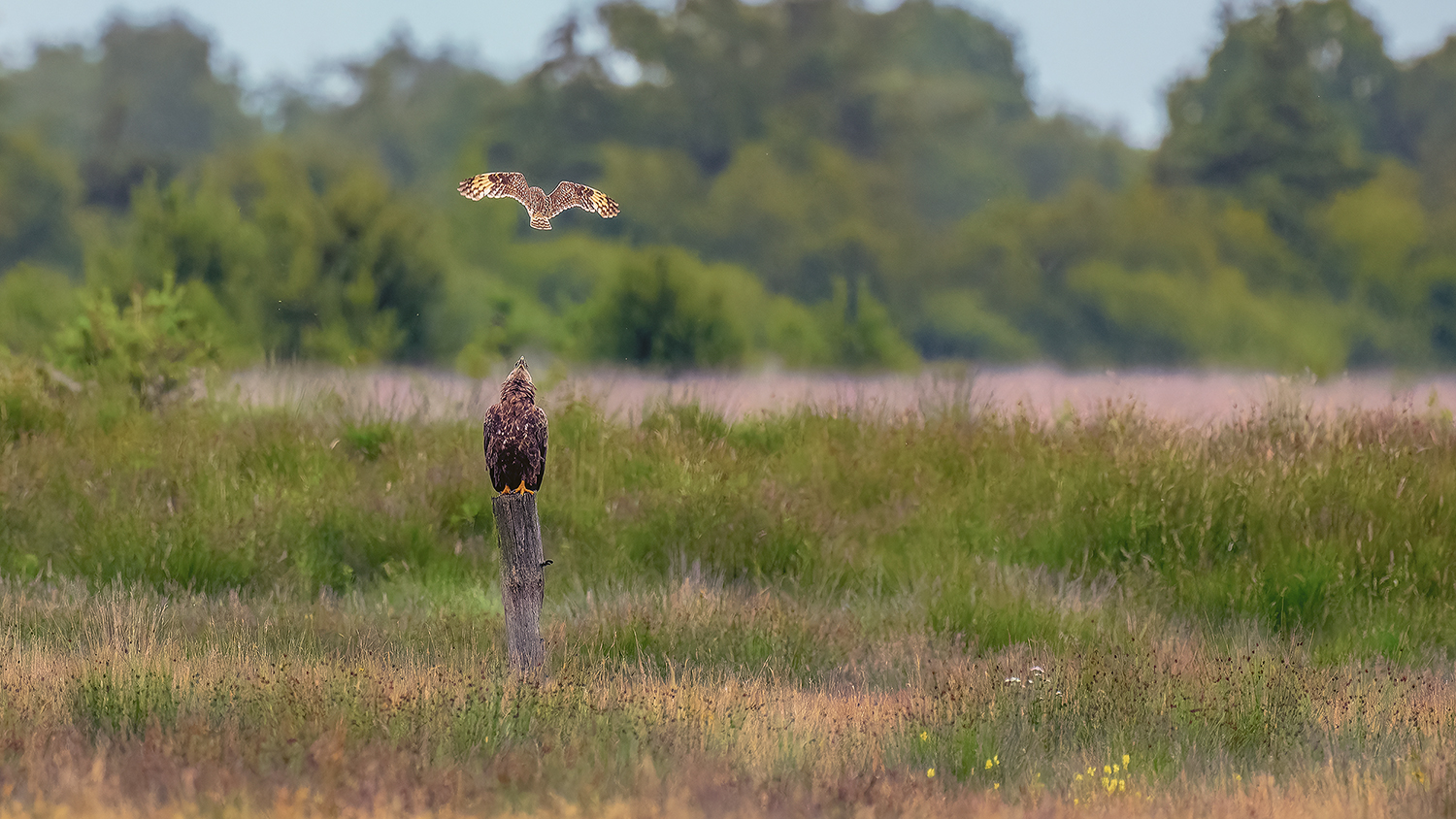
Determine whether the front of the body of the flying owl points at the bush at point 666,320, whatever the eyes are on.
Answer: yes

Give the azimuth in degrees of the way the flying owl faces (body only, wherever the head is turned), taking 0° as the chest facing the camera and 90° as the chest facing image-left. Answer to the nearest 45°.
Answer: approximately 180°

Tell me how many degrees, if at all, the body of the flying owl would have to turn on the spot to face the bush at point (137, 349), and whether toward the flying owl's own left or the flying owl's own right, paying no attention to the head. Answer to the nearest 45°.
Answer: approximately 45° to the flying owl's own left
